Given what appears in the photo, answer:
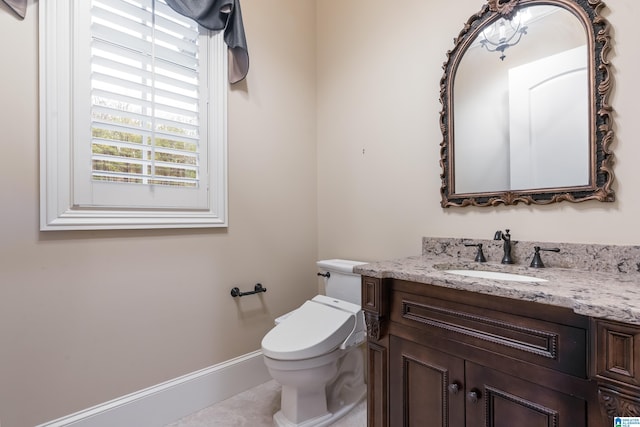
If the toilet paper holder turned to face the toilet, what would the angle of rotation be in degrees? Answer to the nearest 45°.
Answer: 0° — it already faces it

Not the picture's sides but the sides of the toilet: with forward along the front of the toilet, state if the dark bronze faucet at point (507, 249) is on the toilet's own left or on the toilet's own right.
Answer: on the toilet's own left

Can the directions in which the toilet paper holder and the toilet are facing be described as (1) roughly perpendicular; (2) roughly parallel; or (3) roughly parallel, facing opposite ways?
roughly perpendicular

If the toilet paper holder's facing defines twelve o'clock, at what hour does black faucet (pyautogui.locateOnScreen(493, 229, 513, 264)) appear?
The black faucet is roughly at 12 o'clock from the toilet paper holder.

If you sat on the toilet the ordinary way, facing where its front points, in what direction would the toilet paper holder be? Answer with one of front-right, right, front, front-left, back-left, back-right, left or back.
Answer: right

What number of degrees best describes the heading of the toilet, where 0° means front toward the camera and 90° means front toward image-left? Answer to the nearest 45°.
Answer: approximately 45°

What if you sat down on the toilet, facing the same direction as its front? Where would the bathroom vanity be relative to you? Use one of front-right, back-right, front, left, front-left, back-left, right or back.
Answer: left

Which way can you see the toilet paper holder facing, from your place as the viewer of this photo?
facing the viewer and to the right of the viewer

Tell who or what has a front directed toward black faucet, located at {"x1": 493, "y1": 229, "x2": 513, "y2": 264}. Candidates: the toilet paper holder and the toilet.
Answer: the toilet paper holder
